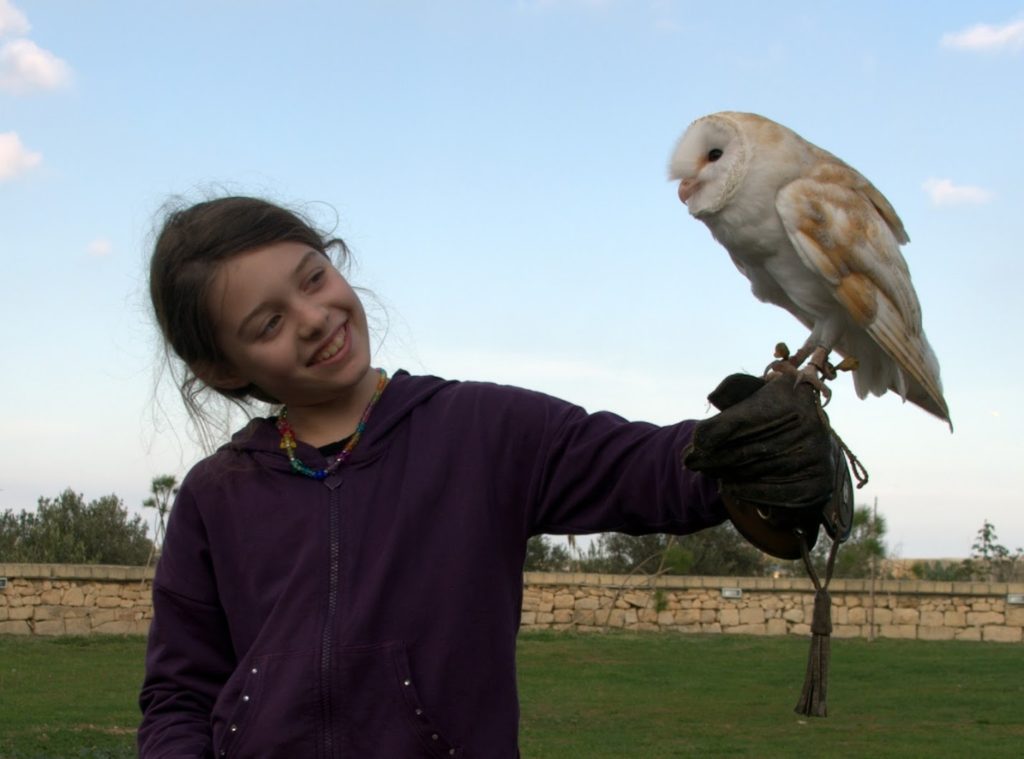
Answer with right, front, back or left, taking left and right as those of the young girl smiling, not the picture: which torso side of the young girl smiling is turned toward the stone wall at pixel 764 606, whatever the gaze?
back

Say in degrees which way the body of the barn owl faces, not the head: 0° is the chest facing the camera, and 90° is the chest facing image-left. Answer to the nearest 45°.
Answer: approximately 90°

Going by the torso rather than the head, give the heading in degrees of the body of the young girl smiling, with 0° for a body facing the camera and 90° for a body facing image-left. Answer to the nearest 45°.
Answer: approximately 0°

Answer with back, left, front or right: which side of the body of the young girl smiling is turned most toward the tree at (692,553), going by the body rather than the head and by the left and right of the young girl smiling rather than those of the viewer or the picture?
back

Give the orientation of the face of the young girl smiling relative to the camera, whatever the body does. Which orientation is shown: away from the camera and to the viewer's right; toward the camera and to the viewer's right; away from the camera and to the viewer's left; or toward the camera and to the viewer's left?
toward the camera and to the viewer's right

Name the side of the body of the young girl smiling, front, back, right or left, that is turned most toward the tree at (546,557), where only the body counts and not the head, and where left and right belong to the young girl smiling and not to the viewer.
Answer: back

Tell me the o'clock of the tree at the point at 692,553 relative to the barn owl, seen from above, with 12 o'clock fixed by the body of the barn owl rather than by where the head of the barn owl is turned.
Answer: The tree is roughly at 3 o'clock from the barn owl.
